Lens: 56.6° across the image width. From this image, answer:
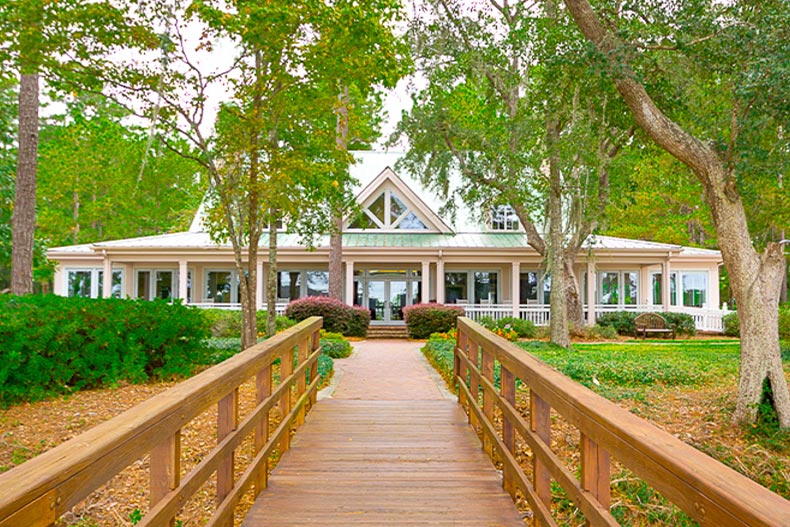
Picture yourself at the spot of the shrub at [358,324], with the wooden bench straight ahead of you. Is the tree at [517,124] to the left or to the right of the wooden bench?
right

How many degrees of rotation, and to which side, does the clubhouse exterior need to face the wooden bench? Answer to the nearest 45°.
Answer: approximately 45° to its left

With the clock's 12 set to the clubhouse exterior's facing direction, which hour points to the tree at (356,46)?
The tree is roughly at 12 o'clock from the clubhouse exterior.

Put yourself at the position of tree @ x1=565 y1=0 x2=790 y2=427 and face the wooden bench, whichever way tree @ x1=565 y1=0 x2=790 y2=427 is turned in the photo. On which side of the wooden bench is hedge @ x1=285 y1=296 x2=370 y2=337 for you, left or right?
left

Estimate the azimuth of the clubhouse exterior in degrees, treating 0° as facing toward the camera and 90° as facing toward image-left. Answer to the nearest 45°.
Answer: approximately 0°

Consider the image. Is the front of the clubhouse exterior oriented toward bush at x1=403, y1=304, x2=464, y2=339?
yes
